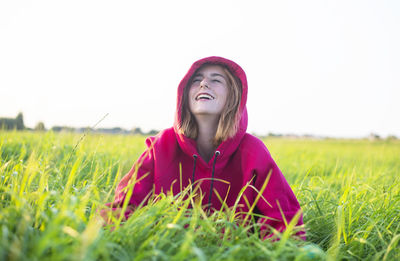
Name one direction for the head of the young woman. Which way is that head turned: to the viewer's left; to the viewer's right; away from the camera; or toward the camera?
toward the camera

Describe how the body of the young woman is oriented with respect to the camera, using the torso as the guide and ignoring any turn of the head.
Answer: toward the camera

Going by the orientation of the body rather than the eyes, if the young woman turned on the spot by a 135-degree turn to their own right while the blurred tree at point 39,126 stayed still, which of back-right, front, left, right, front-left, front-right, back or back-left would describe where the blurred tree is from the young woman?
front
